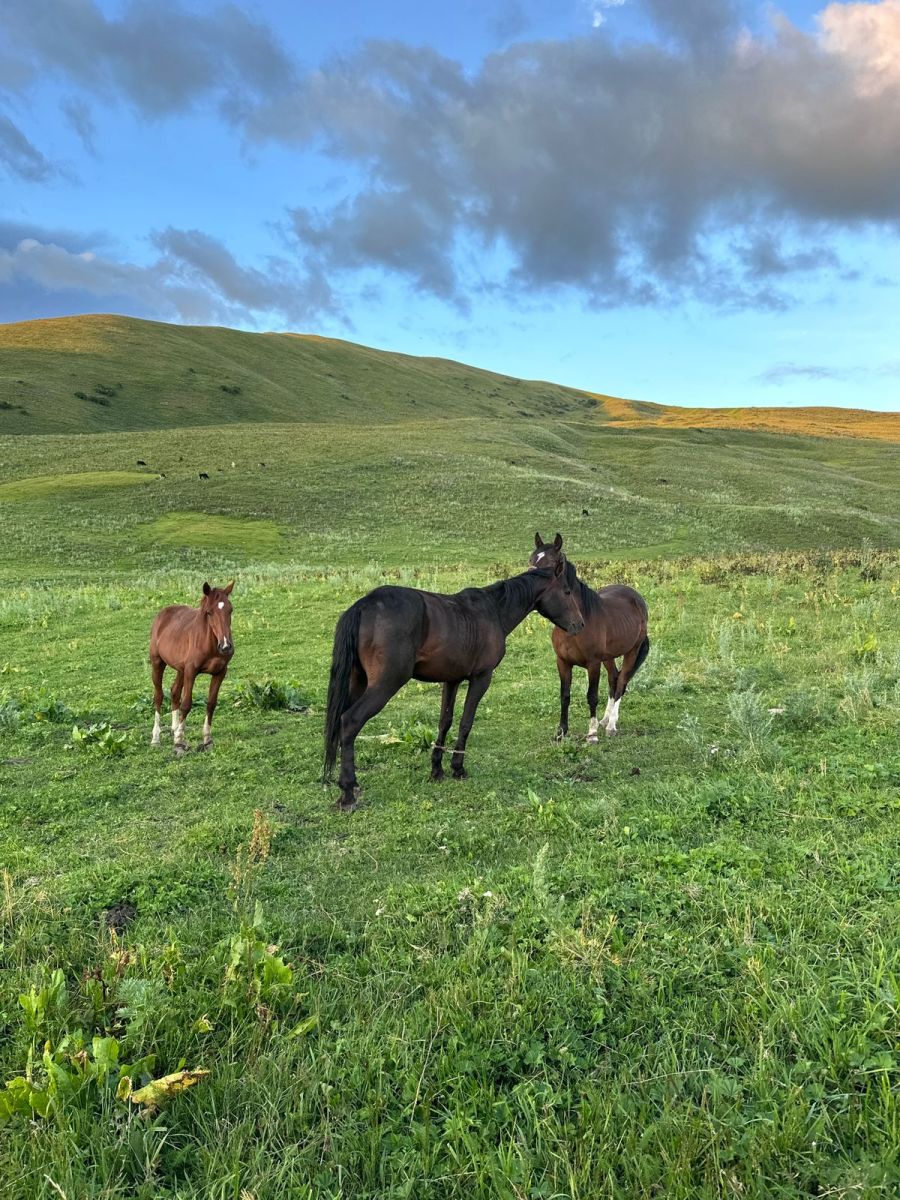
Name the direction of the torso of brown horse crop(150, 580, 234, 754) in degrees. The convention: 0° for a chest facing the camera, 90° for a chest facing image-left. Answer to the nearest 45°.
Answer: approximately 315°

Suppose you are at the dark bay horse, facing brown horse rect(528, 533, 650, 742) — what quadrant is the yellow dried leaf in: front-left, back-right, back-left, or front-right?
back-right

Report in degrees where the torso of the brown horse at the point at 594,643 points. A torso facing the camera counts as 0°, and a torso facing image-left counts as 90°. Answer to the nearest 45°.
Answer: approximately 45°

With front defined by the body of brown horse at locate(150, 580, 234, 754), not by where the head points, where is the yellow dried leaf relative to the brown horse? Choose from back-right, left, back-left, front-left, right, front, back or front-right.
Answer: front-right

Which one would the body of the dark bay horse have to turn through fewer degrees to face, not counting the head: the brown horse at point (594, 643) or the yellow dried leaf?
the brown horse

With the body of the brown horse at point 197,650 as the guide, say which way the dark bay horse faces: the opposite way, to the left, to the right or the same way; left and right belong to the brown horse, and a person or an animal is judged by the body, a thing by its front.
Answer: to the left
